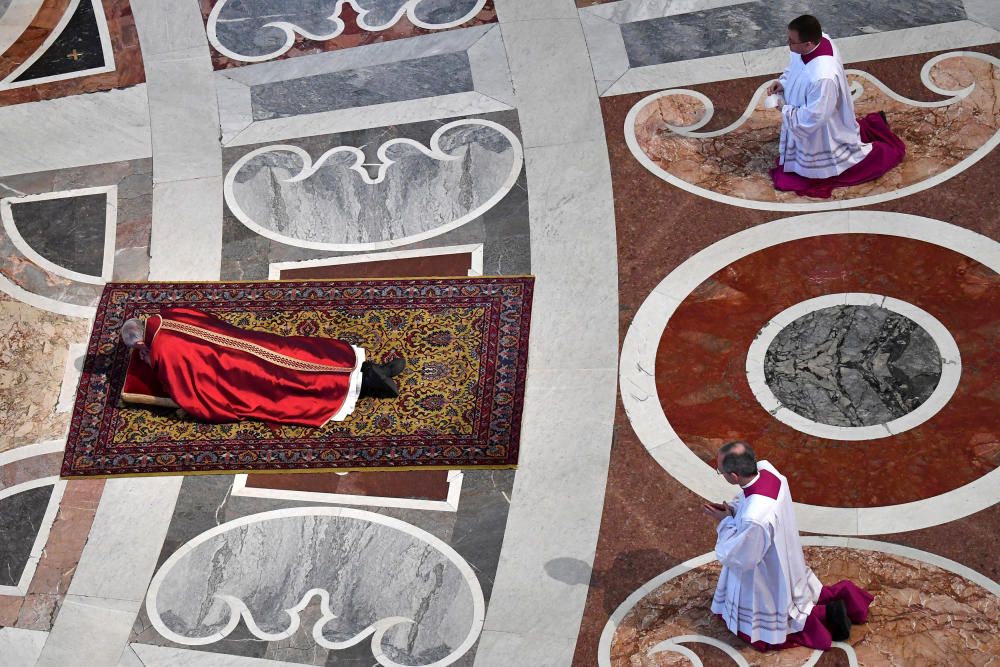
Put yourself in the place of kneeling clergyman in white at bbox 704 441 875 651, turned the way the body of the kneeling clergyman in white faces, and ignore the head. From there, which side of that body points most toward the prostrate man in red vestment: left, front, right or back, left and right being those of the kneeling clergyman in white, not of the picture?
front

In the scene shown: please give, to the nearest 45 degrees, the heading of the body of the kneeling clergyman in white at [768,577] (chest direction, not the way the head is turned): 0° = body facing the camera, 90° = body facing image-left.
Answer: approximately 90°
